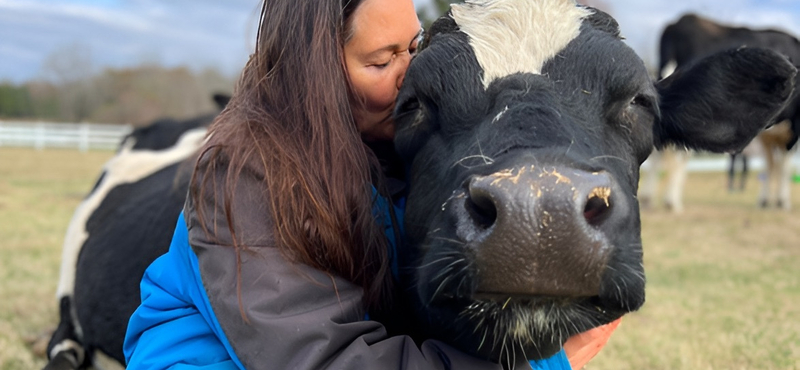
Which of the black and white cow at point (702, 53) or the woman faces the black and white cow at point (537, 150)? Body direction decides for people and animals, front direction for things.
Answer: the woman

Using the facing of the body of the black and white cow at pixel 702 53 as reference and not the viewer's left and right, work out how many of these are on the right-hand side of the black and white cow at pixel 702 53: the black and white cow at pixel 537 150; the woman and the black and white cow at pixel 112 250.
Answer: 3

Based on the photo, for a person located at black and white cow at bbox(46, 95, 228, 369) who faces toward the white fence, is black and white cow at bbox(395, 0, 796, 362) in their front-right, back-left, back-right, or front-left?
back-right

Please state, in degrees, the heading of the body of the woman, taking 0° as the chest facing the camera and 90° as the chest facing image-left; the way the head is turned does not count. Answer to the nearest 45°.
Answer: approximately 270°

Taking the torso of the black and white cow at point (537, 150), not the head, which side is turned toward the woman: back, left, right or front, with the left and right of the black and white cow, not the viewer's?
right

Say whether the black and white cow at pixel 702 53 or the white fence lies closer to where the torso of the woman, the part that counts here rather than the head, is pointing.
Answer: the black and white cow

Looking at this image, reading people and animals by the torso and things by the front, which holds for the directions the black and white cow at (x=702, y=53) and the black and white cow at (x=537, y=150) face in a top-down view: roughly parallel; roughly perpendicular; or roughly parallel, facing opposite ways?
roughly perpendicular

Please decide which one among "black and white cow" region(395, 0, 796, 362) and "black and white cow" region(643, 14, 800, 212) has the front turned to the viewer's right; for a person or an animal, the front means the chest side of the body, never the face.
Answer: "black and white cow" region(643, 14, 800, 212)

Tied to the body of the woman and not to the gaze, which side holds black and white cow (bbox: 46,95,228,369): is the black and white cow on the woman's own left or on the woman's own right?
on the woman's own left

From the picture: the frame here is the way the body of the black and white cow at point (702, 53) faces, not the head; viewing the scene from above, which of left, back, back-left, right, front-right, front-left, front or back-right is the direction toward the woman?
right

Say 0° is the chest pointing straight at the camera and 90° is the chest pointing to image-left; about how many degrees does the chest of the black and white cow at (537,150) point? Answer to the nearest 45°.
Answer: approximately 0°

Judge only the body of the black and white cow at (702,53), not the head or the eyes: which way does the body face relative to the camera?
to the viewer's right

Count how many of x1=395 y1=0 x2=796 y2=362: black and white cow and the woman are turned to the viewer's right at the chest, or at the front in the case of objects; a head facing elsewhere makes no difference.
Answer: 1

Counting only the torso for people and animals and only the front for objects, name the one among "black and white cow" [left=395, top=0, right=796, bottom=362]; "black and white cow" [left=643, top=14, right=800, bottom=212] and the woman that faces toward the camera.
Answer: "black and white cow" [left=395, top=0, right=796, bottom=362]

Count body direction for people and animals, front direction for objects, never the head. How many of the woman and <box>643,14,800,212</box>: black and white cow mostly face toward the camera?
0
